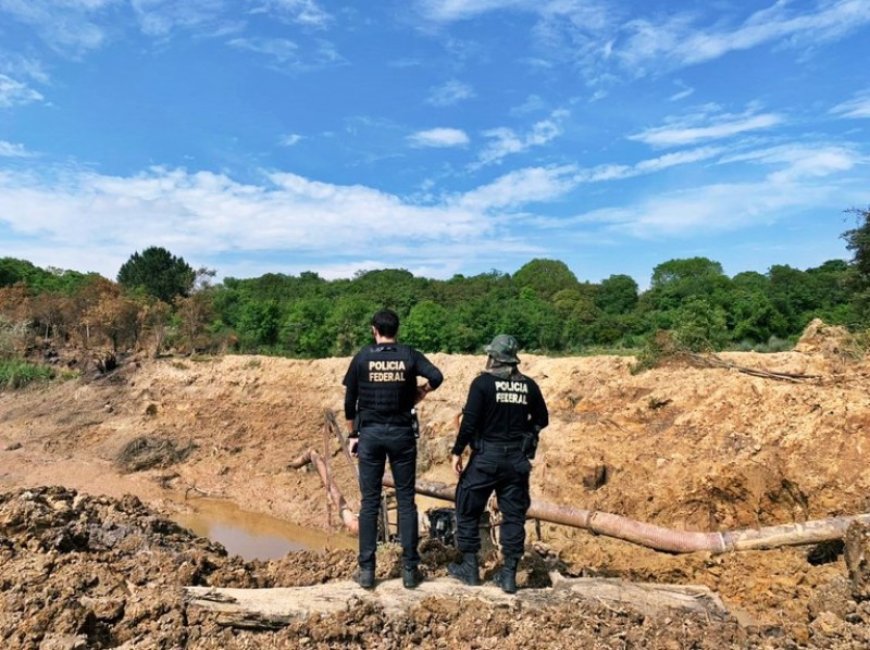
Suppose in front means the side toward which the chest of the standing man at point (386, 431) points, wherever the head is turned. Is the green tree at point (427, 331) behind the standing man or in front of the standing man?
in front

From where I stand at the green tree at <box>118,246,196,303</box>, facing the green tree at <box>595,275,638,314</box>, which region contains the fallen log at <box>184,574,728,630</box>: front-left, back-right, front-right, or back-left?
front-right

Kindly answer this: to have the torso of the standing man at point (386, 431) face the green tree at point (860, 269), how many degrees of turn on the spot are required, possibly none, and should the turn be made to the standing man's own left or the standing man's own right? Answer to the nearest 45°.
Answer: approximately 45° to the standing man's own right

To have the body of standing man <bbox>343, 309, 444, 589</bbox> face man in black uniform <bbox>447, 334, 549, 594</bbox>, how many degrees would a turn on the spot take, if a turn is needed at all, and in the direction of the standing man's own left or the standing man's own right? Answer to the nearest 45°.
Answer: approximately 90° to the standing man's own right

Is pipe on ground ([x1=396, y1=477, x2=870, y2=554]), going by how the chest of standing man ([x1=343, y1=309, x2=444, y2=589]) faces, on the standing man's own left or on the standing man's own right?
on the standing man's own right

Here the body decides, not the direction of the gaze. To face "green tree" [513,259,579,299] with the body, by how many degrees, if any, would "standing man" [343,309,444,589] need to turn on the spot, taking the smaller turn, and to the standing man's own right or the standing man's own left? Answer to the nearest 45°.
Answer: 0° — they already face it

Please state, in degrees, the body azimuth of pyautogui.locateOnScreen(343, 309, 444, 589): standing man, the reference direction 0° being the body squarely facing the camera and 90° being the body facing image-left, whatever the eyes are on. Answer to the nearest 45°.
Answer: approximately 180°

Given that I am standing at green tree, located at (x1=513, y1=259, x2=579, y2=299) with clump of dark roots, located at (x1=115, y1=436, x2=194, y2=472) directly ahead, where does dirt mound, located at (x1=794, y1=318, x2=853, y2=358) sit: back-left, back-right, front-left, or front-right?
front-left

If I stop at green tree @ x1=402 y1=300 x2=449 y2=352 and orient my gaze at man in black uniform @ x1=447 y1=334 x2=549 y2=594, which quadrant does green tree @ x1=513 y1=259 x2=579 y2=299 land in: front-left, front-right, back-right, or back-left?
back-left

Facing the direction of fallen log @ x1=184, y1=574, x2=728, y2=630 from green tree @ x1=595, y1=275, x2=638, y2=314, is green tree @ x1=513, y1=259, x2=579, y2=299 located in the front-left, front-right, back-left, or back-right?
back-right

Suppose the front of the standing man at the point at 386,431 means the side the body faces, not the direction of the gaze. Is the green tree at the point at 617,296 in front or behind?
in front

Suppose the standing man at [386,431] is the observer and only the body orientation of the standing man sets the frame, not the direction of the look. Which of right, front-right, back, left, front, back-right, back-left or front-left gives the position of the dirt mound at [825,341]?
front-right

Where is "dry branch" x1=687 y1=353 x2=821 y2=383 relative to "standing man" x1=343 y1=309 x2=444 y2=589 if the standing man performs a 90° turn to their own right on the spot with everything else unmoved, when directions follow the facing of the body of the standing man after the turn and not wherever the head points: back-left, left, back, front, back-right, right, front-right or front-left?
front-left
